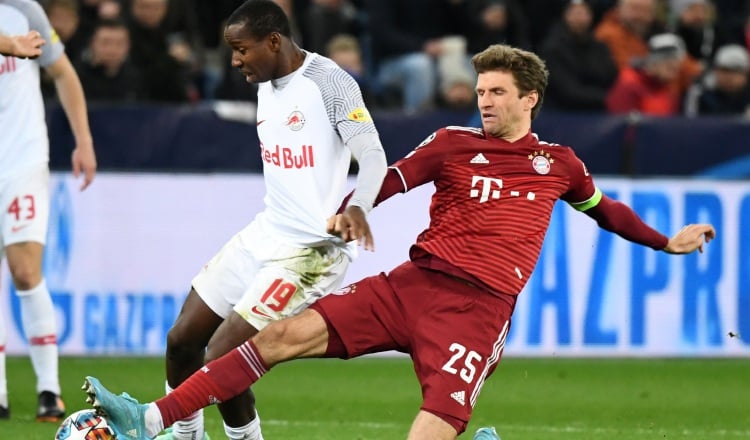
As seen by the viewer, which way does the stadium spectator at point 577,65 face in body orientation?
toward the camera

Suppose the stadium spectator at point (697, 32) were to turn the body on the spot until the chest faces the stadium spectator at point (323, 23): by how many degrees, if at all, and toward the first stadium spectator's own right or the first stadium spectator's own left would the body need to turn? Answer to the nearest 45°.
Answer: approximately 45° to the first stadium spectator's own right

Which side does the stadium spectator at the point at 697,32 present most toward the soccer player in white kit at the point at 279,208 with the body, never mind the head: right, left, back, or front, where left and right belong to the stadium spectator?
front

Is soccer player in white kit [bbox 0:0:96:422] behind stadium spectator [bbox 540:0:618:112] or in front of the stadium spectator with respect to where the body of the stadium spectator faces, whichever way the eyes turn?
in front

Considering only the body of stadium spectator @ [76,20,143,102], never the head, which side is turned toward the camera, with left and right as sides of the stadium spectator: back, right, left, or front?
front

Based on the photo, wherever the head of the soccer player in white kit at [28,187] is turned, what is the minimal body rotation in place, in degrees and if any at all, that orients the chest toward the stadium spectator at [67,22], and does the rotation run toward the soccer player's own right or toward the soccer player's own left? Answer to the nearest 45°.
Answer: approximately 180°

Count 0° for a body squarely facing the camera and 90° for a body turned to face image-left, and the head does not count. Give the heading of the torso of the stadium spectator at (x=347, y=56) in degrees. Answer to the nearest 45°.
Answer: approximately 0°

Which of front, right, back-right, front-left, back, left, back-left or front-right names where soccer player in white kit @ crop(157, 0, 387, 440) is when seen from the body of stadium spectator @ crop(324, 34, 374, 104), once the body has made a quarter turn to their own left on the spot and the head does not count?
right

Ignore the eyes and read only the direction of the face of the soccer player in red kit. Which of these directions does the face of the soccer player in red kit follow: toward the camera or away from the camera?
toward the camera

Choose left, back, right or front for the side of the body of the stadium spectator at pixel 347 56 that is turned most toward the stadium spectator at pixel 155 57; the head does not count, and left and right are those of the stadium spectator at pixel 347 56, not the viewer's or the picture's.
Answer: right

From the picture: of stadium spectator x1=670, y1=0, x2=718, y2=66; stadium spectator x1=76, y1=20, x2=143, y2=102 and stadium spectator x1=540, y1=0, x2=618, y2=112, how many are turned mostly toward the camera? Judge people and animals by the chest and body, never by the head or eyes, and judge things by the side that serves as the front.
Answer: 3
